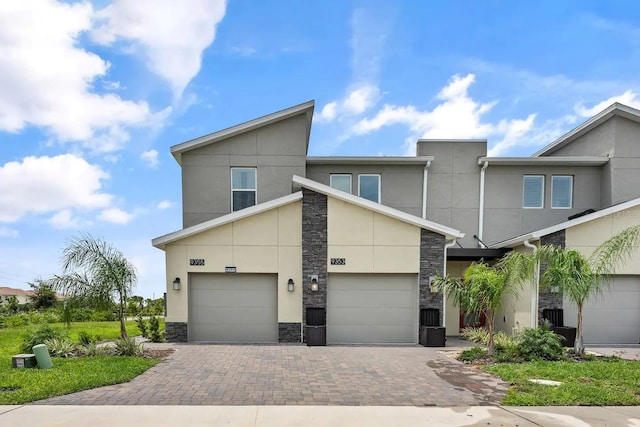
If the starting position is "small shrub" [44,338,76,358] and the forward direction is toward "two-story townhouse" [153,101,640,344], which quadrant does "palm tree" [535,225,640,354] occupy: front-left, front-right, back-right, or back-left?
front-right

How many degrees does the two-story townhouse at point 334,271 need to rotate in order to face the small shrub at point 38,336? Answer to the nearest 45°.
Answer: approximately 45° to its right

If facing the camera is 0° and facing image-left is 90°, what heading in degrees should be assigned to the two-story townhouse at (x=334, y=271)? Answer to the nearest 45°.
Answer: approximately 0°

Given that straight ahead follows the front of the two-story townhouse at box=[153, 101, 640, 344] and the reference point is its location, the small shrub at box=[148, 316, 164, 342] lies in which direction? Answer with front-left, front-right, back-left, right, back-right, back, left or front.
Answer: right

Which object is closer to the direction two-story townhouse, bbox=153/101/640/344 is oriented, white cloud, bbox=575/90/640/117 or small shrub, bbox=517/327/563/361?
the small shrub
